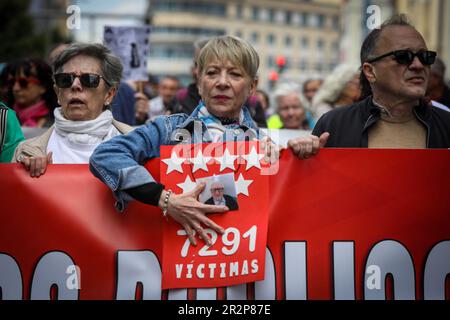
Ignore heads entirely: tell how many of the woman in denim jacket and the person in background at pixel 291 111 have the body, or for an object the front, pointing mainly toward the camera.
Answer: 2

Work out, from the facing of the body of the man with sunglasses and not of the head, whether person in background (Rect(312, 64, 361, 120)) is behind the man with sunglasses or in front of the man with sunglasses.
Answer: behind

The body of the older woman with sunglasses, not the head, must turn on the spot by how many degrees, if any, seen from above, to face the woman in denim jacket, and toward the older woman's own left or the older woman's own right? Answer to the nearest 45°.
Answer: approximately 90° to the older woman's own left

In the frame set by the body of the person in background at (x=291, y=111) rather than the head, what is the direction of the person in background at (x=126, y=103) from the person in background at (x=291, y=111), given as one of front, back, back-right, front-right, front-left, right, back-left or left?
front-right

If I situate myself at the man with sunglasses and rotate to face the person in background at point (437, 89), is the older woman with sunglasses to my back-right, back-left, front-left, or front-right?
back-left

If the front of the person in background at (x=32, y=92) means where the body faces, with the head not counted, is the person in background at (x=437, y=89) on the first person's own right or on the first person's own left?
on the first person's own left

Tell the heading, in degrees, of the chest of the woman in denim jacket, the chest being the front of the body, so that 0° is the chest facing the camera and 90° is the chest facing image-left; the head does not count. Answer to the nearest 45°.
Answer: approximately 0°

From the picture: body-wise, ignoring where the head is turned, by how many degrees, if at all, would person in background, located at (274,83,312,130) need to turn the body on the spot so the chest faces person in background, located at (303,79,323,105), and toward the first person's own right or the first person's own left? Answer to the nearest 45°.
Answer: approximately 180°

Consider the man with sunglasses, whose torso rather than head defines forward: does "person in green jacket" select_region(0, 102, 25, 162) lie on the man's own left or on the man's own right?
on the man's own right

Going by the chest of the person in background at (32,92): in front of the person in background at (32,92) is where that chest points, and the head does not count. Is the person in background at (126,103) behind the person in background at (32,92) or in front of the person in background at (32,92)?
behind
